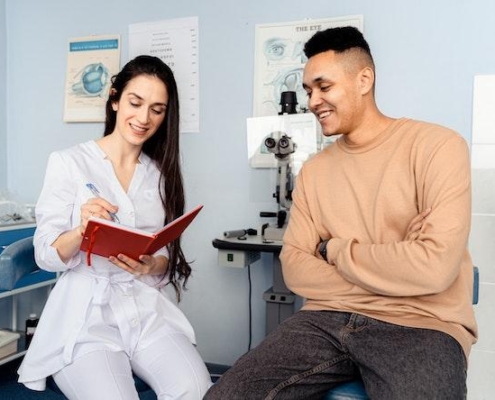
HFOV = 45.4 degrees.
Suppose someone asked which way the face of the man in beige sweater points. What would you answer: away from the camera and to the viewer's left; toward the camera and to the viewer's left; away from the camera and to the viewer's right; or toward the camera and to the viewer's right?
toward the camera and to the viewer's left

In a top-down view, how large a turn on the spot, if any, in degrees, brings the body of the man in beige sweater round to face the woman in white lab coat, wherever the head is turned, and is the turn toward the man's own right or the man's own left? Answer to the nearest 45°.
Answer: approximately 45° to the man's own right

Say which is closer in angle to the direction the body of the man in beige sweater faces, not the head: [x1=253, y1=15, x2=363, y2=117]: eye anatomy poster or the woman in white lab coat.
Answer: the woman in white lab coat

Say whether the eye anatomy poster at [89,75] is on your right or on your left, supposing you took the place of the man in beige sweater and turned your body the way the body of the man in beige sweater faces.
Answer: on your right

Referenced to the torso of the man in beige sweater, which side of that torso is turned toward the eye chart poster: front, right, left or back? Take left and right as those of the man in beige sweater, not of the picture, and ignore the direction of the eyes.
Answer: right

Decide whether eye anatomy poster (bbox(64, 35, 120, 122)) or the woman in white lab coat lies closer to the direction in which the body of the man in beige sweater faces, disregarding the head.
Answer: the woman in white lab coat

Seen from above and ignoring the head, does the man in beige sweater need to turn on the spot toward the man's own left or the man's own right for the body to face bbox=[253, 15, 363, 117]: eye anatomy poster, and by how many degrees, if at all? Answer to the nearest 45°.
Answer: approximately 135° to the man's own right

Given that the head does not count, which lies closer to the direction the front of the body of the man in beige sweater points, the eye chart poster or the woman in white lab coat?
the woman in white lab coat

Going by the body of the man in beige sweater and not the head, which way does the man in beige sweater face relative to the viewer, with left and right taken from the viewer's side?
facing the viewer and to the left of the viewer
